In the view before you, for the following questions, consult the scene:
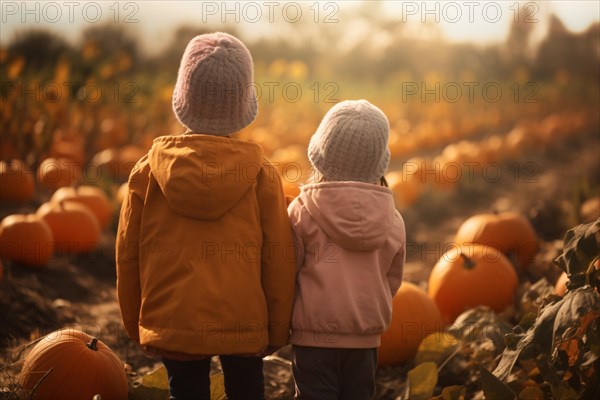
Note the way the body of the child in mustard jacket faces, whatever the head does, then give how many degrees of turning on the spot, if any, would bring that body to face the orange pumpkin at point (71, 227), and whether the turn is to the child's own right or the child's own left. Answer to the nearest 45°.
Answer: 0° — they already face it

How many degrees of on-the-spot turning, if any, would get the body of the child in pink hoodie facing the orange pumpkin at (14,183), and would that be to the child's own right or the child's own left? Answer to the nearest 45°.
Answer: approximately 45° to the child's own left

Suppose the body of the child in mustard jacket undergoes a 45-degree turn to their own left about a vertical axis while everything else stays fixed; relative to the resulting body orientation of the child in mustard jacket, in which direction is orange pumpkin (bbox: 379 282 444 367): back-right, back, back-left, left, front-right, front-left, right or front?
right

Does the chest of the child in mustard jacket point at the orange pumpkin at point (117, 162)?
yes

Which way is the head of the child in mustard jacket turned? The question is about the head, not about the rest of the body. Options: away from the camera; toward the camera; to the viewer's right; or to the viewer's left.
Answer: away from the camera

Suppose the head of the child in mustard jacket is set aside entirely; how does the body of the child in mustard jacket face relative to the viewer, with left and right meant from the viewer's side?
facing away from the viewer

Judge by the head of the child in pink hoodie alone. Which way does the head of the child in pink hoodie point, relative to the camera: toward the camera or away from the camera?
away from the camera

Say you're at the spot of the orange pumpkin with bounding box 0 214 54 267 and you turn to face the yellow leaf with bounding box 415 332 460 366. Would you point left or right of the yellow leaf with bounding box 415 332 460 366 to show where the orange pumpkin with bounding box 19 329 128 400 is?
right

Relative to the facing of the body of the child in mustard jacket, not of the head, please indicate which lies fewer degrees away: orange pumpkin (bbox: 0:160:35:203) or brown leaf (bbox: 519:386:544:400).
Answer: the orange pumpkin

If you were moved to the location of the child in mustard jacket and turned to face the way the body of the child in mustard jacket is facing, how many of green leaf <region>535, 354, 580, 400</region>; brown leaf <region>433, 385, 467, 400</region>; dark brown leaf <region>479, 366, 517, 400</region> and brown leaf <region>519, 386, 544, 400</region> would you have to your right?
4

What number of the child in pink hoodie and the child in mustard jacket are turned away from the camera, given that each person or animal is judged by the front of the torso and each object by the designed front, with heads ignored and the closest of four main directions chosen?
2

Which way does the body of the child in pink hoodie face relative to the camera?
away from the camera
